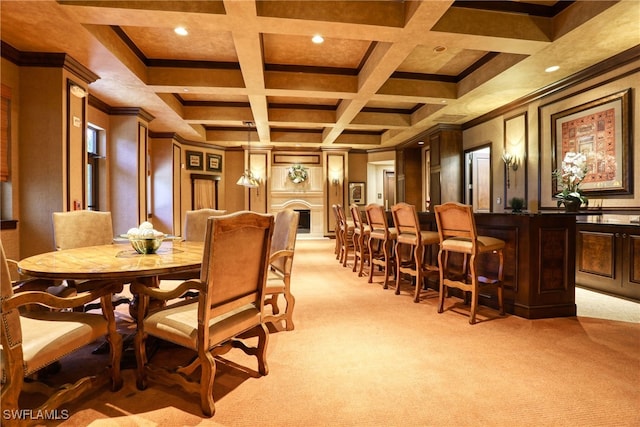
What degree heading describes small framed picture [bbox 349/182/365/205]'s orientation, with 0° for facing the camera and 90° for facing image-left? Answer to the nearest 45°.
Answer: approximately 0°

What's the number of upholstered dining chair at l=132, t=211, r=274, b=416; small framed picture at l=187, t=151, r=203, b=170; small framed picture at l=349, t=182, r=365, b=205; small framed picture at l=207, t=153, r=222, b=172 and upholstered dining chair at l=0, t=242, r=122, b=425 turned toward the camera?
3

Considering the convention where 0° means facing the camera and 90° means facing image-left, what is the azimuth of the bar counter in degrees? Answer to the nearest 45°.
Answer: approximately 45°

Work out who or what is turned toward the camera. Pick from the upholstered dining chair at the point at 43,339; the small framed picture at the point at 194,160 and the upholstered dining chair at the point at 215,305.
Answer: the small framed picture

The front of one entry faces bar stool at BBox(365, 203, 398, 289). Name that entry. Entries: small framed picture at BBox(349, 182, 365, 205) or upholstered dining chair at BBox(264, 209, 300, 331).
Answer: the small framed picture

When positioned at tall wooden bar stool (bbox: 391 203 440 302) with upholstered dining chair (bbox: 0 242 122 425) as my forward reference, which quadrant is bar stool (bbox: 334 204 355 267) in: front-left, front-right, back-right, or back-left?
back-right

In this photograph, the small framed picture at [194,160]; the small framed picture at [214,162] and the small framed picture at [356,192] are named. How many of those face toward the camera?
3

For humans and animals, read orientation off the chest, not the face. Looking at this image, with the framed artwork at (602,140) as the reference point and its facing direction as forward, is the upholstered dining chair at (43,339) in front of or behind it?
in front
